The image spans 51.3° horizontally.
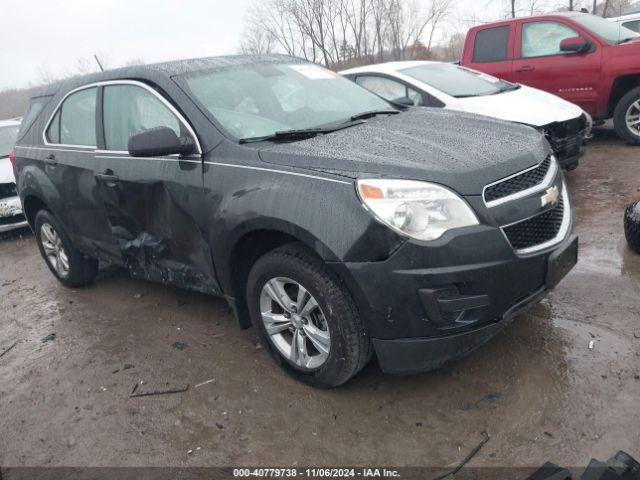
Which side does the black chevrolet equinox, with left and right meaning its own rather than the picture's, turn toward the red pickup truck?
left

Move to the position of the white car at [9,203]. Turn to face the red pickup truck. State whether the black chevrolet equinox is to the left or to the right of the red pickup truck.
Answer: right

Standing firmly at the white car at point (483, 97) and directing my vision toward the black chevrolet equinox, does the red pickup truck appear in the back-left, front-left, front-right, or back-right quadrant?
back-left

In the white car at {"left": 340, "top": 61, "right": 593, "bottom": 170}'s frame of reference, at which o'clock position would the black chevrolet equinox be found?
The black chevrolet equinox is roughly at 2 o'clock from the white car.

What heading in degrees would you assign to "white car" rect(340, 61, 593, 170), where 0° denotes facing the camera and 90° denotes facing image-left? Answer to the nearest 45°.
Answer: approximately 315°

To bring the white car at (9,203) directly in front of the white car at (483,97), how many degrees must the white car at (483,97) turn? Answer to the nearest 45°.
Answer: approximately 135° to its right

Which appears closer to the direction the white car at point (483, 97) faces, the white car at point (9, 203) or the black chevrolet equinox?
the black chevrolet equinox

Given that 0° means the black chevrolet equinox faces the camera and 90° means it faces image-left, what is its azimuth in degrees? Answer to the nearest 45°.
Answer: approximately 315°

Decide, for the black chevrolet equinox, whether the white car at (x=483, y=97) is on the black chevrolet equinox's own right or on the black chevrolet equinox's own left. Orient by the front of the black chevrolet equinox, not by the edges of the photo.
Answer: on the black chevrolet equinox's own left

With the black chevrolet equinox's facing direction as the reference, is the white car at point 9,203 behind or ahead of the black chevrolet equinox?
behind

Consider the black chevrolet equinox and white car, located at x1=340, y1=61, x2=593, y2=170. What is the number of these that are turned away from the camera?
0
